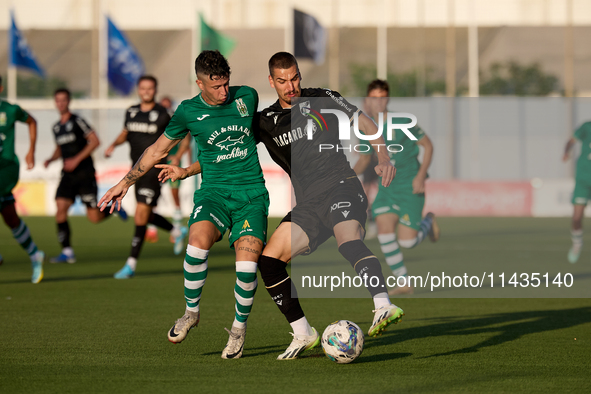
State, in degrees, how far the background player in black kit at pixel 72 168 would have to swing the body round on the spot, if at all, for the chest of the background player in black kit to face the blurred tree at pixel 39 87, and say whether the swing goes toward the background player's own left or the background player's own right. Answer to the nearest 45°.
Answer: approximately 135° to the background player's own right

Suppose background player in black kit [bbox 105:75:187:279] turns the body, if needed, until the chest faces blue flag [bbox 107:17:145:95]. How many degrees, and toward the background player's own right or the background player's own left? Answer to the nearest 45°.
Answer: approximately 135° to the background player's own right

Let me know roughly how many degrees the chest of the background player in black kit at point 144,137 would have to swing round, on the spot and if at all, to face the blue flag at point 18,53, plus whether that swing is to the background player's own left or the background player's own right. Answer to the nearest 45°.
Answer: approximately 135° to the background player's own right

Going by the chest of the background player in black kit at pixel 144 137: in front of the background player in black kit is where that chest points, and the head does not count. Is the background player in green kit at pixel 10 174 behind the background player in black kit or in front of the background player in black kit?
in front

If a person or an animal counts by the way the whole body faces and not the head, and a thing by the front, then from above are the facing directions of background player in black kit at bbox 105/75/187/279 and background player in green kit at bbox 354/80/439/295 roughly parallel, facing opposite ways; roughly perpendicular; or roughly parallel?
roughly parallel

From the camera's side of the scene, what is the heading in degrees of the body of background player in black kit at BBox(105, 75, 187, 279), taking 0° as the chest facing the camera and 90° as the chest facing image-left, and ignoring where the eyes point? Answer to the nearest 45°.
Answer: approximately 45°

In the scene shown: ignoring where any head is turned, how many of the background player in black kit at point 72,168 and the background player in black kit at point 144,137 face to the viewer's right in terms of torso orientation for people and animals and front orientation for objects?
0

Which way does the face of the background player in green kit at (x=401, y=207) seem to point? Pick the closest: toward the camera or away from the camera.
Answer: toward the camera

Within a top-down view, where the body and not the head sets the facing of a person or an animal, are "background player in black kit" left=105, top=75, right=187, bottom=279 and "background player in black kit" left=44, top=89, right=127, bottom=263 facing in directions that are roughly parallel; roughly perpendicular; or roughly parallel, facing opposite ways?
roughly parallel

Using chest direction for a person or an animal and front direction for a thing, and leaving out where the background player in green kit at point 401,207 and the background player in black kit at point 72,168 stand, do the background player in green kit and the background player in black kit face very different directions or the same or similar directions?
same or similar directions

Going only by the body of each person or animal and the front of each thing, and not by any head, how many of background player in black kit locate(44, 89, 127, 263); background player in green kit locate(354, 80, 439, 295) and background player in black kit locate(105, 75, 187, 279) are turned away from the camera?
0
